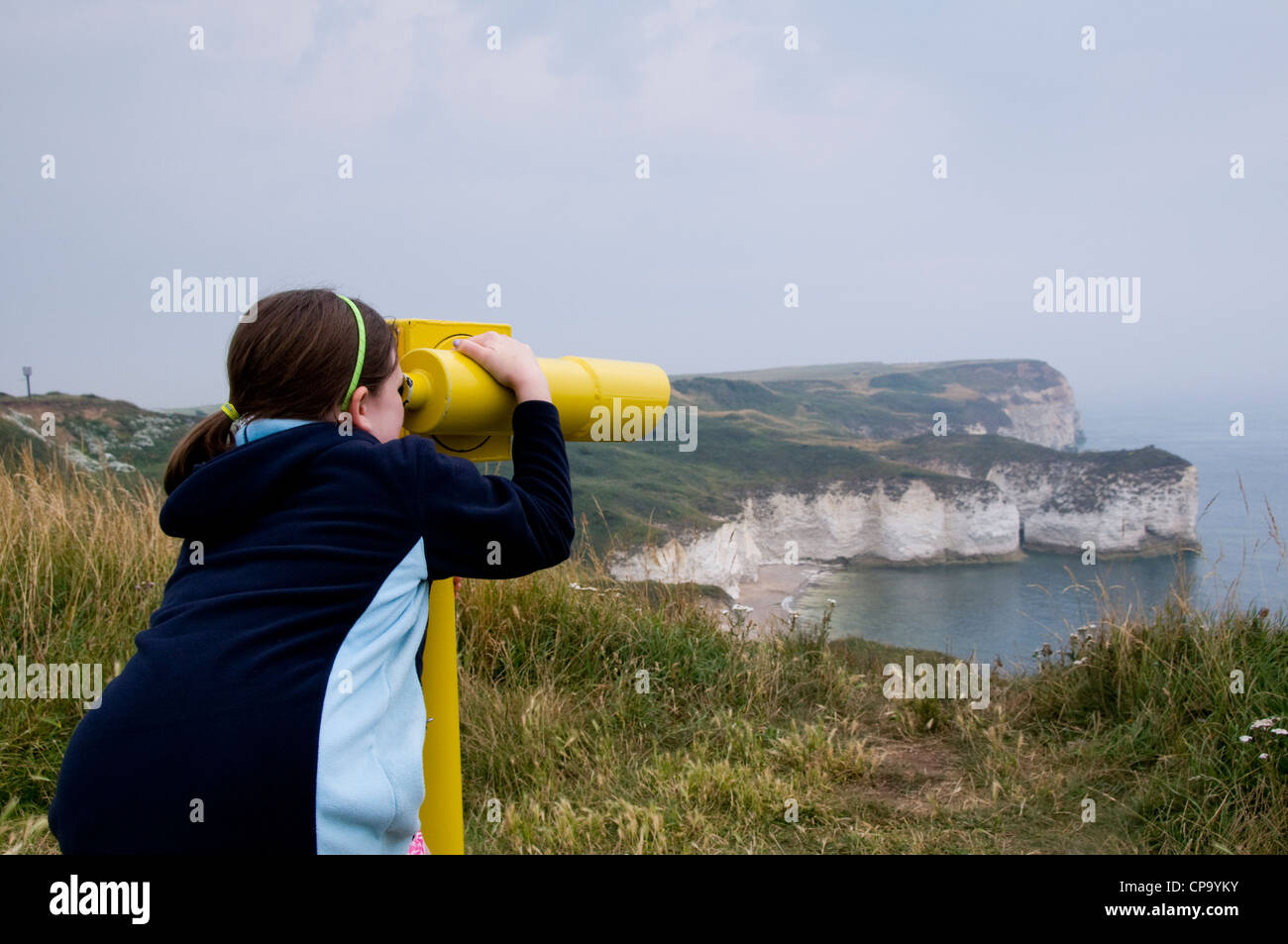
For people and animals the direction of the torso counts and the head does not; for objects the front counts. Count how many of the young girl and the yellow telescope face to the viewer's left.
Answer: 0

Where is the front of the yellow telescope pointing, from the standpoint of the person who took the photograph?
facing away from the viewer and to the right of the viewer

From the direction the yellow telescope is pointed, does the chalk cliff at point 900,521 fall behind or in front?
in front

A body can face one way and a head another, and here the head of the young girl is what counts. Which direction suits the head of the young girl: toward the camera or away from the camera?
away from the camera

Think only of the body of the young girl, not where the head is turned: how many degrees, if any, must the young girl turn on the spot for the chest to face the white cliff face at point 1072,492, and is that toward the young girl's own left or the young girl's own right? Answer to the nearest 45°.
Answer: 0° — they already face it

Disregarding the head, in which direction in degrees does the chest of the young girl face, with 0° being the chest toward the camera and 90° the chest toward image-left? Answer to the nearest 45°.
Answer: approximately 225°
